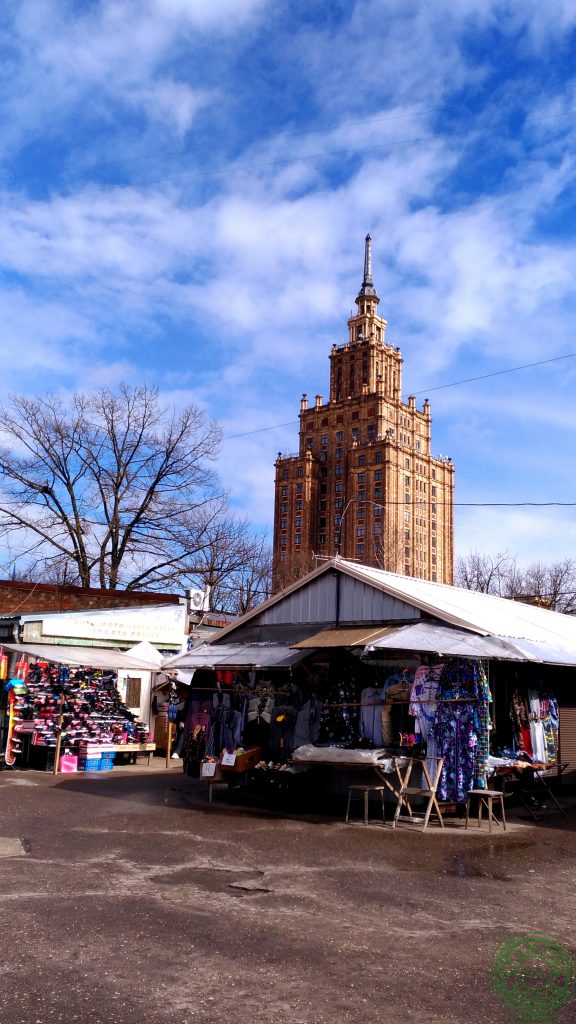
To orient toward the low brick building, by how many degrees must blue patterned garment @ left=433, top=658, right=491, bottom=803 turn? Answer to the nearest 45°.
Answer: approximately 135° to its right

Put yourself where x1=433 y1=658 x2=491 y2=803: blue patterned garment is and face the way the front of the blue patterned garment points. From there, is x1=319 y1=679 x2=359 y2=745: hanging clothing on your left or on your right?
on your right

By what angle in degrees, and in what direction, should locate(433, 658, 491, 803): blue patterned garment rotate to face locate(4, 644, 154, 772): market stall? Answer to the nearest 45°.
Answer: approximately 135° to its right

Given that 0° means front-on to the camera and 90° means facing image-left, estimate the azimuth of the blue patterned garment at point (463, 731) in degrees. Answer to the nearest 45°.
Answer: approximately 0°

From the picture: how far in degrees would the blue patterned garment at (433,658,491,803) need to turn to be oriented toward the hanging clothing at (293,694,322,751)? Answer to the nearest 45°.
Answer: approximately 135° to its right

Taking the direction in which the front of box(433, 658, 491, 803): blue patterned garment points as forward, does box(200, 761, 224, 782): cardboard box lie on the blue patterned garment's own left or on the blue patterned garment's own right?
on the blue patterned garment's own right

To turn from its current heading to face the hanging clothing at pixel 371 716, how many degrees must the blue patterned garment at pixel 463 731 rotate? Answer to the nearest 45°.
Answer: approximately 135° to its right
